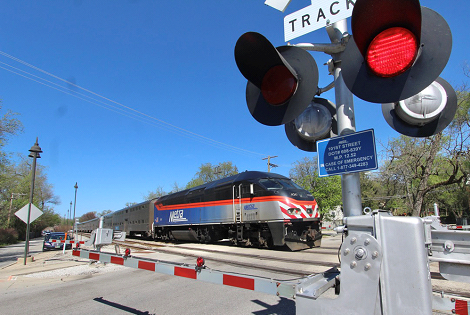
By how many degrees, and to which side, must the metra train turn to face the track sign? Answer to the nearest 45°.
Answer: approximately 45° to its right

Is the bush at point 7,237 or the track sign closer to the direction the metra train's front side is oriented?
the track sign

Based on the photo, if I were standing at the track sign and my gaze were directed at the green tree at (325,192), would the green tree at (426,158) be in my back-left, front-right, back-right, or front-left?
front-right

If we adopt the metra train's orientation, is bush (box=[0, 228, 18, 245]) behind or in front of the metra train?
behind

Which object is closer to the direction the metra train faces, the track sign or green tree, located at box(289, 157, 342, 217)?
the track sign

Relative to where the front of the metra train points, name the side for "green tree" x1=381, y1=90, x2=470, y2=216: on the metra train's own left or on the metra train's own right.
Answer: on the metra train's own left

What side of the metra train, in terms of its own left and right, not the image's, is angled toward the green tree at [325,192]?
left

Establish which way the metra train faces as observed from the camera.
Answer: facing the viewer and to the right of the viewer
